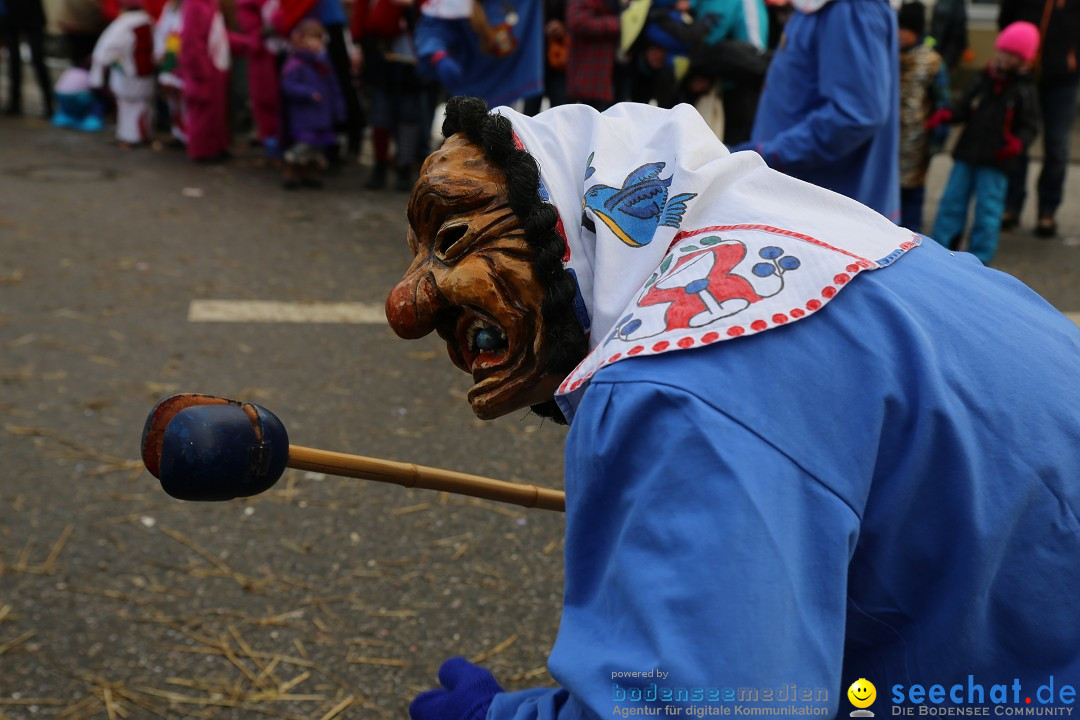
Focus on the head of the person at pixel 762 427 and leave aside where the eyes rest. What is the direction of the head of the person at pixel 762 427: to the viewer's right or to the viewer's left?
to the viewer's left

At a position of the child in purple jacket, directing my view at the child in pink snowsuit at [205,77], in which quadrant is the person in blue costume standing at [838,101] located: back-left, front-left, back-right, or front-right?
back-left

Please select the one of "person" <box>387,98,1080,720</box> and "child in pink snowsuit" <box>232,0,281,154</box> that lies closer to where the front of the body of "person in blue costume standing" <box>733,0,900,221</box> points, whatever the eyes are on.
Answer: the child in pink snowsuit

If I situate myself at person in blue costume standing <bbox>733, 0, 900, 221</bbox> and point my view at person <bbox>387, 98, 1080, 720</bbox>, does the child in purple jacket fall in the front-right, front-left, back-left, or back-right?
back-right
